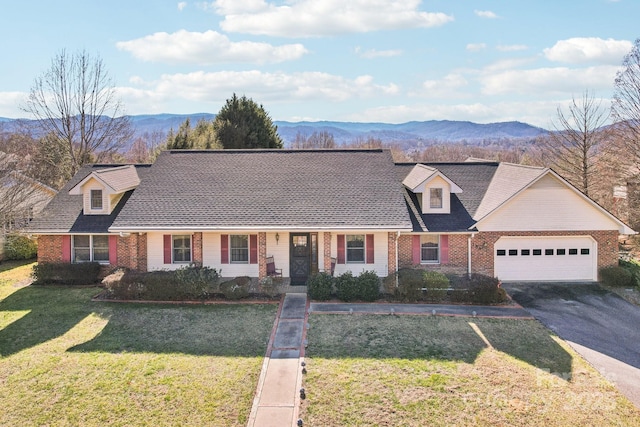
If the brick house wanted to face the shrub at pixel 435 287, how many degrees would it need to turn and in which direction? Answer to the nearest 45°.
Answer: approximately 45° to its left

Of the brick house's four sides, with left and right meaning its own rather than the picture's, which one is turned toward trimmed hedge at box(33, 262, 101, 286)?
right

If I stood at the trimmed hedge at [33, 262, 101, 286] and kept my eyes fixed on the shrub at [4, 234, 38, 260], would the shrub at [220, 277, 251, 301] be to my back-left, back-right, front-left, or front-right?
back-right

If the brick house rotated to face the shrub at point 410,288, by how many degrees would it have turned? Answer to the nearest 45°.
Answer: approximately 45° to its left

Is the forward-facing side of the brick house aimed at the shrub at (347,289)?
yes

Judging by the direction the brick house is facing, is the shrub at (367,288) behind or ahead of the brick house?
ahead

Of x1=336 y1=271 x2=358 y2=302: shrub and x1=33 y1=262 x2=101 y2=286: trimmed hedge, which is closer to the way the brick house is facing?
the shrub

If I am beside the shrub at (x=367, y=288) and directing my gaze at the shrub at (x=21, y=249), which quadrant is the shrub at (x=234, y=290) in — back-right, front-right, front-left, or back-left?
front-left

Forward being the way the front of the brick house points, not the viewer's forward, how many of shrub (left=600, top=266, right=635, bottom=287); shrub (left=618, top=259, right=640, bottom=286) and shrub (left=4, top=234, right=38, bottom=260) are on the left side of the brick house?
2

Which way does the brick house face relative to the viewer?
toward the camera

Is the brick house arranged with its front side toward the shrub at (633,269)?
no

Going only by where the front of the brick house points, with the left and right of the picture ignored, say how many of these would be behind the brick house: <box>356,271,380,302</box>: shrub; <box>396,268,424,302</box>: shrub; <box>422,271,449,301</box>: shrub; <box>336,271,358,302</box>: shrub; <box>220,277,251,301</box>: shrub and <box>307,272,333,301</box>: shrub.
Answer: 0

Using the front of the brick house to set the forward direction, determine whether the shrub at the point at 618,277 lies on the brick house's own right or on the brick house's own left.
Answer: on the brick house's own left
